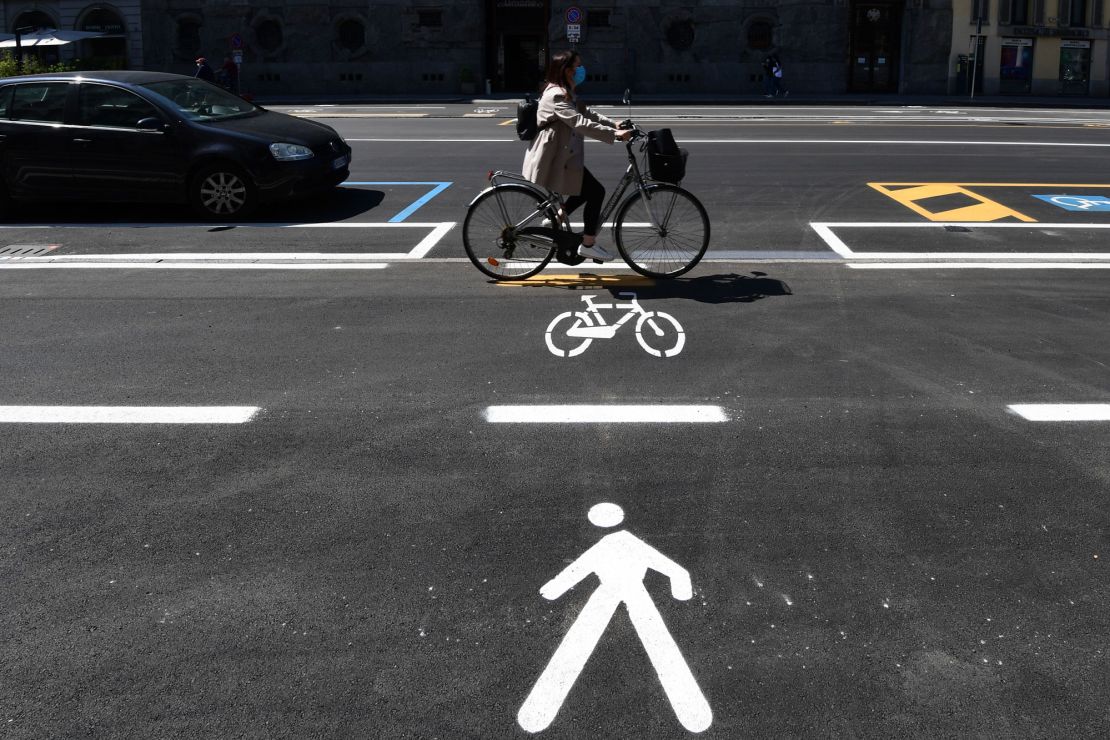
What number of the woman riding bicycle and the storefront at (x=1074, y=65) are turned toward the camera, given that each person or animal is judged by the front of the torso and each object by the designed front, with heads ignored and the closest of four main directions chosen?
1

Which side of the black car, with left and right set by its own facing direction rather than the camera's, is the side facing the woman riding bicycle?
front

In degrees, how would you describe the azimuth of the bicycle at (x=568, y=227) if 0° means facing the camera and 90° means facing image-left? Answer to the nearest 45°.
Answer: approximately 270°

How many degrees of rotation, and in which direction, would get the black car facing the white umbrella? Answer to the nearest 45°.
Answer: approximately 135° to its left

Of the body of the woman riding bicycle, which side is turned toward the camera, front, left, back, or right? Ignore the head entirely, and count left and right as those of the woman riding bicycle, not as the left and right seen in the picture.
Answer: right

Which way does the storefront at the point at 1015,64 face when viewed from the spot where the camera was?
facing the viewer

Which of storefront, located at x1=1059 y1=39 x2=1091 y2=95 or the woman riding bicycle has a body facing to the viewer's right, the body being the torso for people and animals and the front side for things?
the woman riding bicycle

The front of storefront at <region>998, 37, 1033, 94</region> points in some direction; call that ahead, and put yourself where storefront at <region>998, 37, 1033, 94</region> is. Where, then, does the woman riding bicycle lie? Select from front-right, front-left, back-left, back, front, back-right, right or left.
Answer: front

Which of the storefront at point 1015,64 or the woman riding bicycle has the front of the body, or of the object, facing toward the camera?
the storefront

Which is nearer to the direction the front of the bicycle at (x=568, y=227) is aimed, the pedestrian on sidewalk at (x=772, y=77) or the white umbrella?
the pedestrian on sidewalk

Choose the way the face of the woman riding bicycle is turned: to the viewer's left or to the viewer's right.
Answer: to the viewer's right

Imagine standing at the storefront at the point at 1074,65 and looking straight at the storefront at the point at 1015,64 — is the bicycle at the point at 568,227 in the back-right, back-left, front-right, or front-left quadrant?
front-left

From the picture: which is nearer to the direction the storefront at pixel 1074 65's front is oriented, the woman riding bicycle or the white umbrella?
the woman riding bicycle

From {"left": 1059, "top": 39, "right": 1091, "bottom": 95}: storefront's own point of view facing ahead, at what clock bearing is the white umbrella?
The white umbrella is roughly at 2 o'clock from the storefront.

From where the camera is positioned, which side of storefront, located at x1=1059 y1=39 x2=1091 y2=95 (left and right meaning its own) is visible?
front
